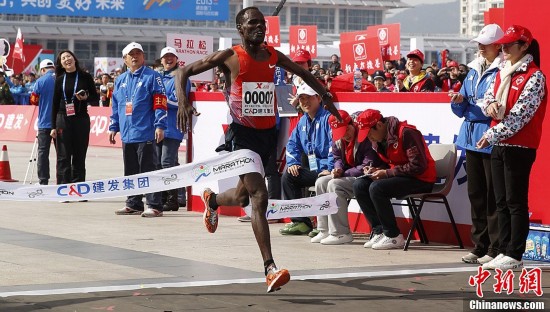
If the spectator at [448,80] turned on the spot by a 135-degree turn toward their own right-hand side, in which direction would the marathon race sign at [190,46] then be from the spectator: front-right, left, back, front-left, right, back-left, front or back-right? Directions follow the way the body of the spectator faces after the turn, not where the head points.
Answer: front-left

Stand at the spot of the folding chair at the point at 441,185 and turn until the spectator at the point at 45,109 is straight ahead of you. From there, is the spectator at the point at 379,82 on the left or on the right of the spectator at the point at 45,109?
right

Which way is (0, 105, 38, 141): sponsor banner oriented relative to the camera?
toward the camera

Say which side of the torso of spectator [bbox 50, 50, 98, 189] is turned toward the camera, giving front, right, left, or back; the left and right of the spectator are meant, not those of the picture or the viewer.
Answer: front

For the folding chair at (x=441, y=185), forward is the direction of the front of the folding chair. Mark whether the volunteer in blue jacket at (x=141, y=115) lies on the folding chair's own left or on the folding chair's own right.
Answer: on the folding chair's own right

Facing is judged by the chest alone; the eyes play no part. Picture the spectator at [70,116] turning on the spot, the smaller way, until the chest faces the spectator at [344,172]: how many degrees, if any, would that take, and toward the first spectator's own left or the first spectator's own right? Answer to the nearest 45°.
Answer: approximately 45° to the first spectator's own left

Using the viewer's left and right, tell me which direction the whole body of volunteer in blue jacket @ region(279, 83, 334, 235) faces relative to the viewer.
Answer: facing the viewer and to the left of the viewer

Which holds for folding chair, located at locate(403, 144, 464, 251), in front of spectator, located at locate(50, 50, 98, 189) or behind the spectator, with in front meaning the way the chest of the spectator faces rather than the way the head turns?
in front

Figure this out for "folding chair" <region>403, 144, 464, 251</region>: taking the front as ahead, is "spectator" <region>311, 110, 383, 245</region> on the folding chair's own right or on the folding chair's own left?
on the folding chair's own right

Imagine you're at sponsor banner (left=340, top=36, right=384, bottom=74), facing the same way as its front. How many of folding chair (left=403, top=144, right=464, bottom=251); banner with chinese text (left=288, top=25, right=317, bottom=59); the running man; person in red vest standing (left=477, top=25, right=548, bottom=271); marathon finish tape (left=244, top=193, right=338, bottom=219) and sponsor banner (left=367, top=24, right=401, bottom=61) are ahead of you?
4

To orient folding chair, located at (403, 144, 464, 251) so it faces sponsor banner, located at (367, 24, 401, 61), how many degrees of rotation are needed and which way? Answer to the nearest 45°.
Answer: approximately 135° to its right

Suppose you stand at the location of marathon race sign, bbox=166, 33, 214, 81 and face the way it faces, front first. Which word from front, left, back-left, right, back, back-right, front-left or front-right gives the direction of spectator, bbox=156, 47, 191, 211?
front

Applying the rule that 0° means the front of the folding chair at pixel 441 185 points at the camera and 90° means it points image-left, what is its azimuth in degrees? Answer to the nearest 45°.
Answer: approximately 45°

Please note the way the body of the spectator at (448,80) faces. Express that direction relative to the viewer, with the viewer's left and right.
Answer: facing the viewer
